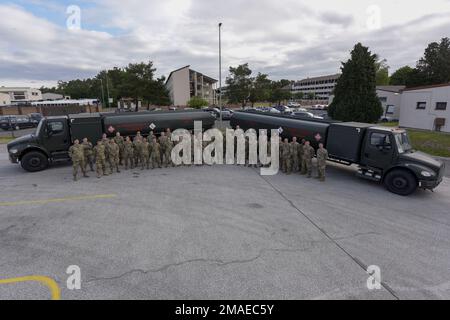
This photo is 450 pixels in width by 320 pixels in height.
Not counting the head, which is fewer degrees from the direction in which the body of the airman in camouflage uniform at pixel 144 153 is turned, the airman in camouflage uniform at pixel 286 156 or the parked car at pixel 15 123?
the airman in camouflage uniform

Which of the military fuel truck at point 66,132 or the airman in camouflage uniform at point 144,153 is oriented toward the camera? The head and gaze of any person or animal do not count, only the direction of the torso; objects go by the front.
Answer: the airman in camouflage uniform

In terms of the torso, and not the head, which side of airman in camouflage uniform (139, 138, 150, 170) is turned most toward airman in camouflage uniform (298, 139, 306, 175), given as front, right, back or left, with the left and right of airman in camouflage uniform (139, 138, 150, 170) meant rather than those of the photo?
left

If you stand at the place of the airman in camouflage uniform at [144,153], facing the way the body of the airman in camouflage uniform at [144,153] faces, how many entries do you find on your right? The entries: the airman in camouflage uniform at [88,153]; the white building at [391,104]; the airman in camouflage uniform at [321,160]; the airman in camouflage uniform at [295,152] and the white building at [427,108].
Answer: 1

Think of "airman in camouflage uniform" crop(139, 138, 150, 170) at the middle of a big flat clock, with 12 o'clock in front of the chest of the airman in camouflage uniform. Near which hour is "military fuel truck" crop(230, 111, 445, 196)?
The military fuel truck is roughly at 10 o'clock from the airman in camouflage uniform.

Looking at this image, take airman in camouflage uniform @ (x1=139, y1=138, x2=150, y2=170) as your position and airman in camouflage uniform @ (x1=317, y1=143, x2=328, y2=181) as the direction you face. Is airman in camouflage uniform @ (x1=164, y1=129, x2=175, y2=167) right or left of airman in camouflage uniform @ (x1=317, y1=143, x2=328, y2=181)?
left

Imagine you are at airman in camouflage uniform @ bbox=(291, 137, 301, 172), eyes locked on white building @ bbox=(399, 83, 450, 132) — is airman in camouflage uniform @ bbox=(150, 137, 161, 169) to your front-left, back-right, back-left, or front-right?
back-left

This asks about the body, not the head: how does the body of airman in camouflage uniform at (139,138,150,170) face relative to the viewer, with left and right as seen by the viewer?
facing the viewer

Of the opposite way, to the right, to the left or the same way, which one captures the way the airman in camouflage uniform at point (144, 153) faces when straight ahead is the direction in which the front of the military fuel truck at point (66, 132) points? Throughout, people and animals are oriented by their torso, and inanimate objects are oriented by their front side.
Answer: to the left

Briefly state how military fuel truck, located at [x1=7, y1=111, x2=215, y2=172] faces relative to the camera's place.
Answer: facing to the left of the viewer

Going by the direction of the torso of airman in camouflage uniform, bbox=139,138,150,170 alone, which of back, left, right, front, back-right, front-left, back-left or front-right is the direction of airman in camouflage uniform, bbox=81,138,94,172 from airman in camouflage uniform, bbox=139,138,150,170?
right

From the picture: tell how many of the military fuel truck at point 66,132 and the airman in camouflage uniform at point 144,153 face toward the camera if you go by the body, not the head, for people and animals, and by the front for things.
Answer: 1
